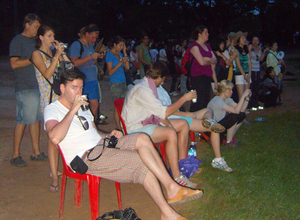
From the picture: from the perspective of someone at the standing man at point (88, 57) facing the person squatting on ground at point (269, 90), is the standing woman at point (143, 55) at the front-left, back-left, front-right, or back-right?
front-left

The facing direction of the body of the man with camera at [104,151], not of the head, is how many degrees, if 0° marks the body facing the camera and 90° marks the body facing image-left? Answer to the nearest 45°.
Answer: approximately 315°

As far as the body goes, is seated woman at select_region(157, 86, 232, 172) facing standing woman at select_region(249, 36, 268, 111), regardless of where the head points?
no

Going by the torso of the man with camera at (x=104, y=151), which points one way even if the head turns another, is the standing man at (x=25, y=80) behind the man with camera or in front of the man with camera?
behind

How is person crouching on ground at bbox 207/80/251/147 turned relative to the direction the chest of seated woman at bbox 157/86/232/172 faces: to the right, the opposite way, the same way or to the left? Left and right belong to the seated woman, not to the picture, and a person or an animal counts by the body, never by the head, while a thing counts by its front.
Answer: the same way

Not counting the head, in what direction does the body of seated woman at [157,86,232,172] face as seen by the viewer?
to the viewer's right

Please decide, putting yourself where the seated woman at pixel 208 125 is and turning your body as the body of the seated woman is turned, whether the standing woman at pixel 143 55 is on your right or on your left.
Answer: on your left

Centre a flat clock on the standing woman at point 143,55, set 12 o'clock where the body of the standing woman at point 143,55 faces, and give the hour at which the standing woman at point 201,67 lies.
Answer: the standing woman at point 201,67 is roughly at 1 o'clock from the standing woman at point 143,55.

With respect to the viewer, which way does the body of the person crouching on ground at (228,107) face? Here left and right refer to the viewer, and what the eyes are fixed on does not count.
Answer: facing to the right of the viewer

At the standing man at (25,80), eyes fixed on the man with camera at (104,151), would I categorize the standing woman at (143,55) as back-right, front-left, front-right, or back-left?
back-left

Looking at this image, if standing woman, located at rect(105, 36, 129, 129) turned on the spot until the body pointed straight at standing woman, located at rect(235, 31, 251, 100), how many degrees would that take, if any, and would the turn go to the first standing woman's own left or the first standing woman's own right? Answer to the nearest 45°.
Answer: approximately 45° to the first standing woman's own left

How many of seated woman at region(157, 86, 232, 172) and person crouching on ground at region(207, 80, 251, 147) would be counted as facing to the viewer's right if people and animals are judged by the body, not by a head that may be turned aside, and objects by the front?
2
